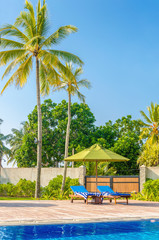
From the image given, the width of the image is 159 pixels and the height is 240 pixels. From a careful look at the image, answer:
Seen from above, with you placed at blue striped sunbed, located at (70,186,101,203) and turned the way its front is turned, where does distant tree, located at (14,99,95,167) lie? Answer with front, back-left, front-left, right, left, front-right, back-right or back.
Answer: back-left

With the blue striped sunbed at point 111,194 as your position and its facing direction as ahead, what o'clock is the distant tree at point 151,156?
The distant tree is roughly at 8 o'clock from the blue striped sunbed.

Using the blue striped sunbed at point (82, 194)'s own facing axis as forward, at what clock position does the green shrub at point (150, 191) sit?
The green shrub is roughly at 9 o'clock from the blue striped sunbed.

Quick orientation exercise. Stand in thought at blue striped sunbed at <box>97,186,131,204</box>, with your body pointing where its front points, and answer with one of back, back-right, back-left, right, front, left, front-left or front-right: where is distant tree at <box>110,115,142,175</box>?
back-left

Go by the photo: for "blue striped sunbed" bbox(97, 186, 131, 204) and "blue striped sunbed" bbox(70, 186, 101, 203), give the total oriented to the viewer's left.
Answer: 0

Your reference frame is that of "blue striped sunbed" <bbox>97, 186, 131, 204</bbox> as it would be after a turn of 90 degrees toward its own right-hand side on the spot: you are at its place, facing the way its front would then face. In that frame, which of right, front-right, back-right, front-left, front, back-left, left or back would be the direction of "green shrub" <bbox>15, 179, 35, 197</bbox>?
right

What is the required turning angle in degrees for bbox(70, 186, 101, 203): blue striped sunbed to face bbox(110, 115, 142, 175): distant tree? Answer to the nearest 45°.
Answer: approximately 135° to its left
